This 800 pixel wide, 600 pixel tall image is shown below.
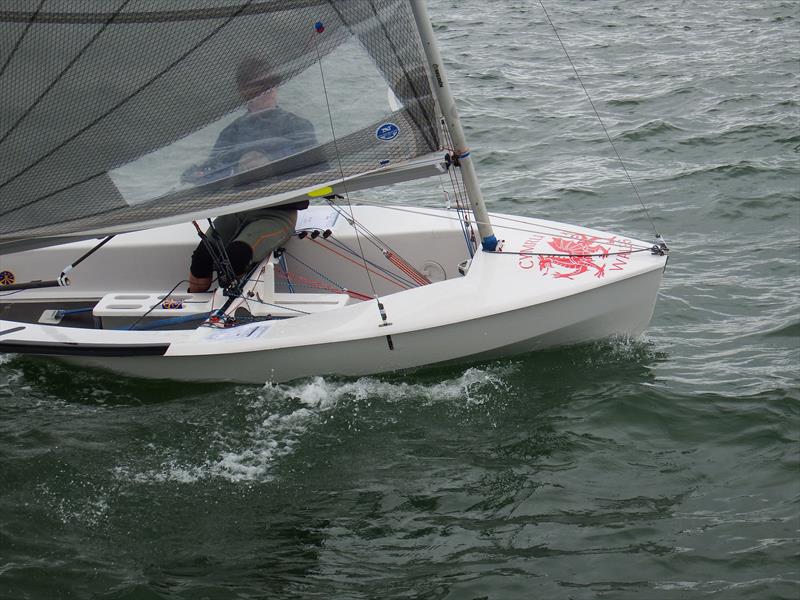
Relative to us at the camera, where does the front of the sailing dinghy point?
facing to the right of the viewer
